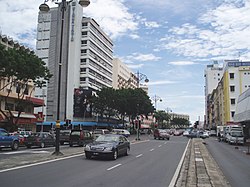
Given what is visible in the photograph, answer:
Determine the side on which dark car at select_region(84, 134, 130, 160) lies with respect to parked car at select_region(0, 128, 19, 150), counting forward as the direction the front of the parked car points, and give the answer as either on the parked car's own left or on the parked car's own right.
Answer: on the parked car's own right
